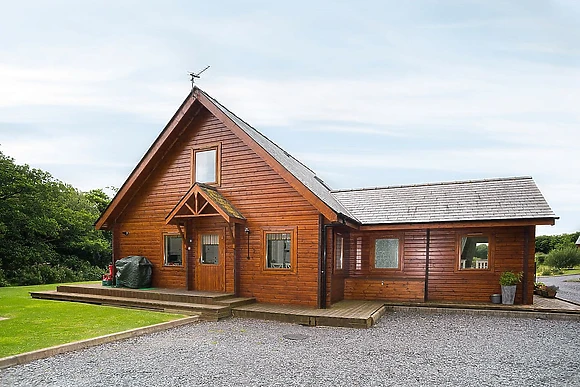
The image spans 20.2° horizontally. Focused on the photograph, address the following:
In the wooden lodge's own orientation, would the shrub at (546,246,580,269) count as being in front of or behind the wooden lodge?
behind

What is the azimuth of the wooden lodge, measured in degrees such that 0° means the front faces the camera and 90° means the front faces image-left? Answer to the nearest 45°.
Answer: approximately 45°

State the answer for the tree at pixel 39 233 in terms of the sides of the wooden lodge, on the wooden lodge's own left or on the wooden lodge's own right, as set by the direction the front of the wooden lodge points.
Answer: on the wooden lodge's own right
